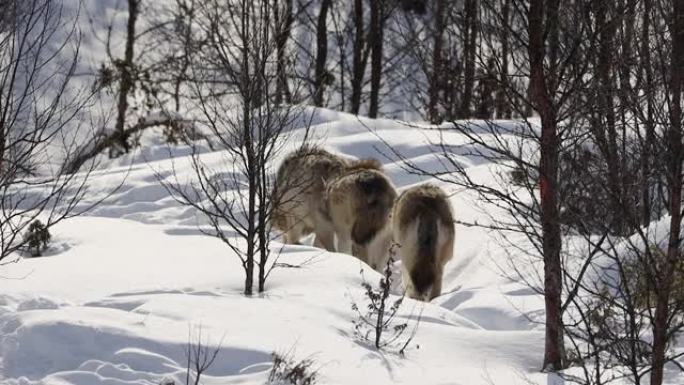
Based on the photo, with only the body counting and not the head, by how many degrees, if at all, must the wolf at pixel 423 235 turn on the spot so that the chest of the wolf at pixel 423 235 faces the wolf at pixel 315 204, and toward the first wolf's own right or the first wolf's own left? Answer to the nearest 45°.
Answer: approximately 45° to the first wolf's own left

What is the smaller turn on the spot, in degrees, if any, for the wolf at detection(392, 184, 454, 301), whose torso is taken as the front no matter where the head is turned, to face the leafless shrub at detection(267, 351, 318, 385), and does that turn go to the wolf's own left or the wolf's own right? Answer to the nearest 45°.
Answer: approximately 180°

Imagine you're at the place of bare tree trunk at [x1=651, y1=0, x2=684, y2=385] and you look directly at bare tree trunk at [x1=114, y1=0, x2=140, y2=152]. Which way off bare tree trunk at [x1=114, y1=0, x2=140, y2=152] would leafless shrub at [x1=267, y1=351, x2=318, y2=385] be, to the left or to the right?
left

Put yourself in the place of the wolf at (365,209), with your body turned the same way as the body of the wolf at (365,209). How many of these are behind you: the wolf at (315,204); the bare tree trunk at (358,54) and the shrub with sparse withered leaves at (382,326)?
1

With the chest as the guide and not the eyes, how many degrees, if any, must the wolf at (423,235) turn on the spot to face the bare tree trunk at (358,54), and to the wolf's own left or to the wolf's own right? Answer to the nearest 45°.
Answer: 0° — it already faces it

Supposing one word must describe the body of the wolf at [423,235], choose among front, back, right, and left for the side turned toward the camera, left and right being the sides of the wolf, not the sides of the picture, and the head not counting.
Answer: back

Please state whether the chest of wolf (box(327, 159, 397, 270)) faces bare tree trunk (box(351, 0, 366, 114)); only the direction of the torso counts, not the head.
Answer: yes

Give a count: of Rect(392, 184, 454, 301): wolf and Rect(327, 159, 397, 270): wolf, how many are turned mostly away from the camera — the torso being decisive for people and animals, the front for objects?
2

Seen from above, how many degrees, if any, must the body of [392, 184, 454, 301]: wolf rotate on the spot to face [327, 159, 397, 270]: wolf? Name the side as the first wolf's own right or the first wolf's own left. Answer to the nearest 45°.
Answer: approximately 45° to the first wolf's own left

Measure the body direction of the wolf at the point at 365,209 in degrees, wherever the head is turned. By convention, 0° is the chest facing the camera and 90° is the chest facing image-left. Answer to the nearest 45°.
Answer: approximately 180°

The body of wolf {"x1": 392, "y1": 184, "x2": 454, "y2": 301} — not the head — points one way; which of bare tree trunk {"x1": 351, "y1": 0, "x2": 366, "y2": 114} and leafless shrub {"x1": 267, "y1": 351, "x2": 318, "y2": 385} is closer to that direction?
the bare tree trunk
